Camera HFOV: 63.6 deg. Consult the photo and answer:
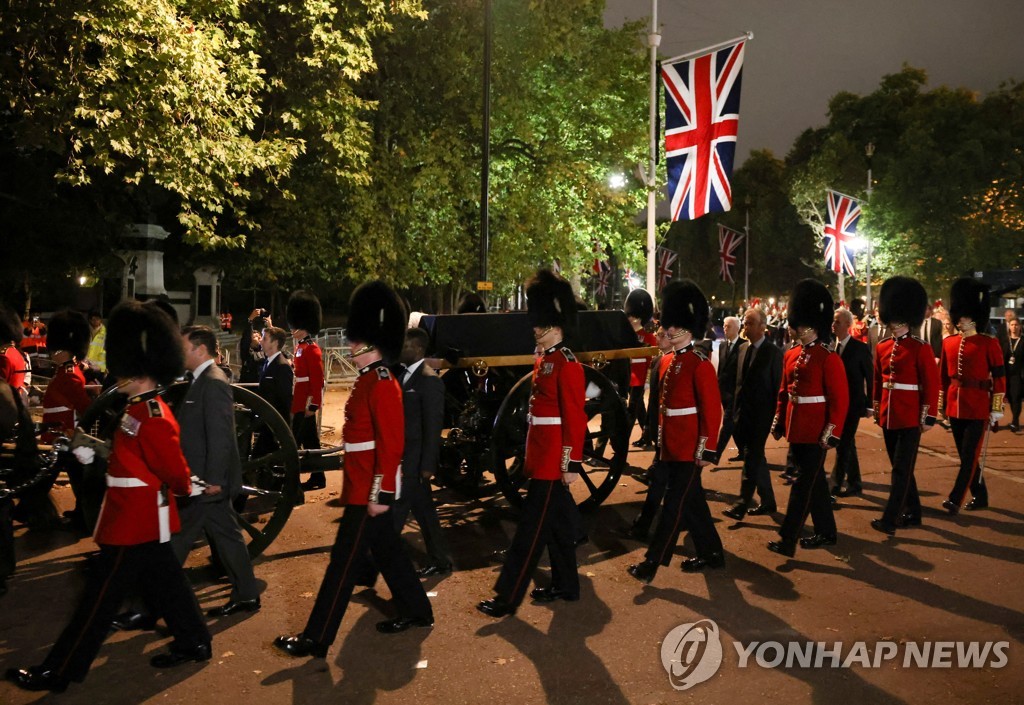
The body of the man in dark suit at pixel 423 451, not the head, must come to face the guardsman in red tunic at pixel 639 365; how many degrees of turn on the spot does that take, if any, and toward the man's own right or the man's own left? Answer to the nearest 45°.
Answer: approximately 180°

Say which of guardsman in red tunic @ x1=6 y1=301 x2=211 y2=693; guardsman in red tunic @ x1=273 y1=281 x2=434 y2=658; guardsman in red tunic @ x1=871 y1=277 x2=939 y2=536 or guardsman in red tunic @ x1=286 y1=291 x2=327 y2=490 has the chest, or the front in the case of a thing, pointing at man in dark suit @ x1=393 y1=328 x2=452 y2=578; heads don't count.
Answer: guardsman in red tunic @ x1=871 y1=277 x2=939 y2=536

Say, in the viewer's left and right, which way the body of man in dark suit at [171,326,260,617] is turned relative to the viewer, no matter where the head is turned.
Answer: facing to the left of the viewer

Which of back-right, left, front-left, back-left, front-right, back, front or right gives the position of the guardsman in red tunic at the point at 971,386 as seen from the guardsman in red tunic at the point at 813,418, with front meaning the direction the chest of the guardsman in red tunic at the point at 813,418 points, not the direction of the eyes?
back

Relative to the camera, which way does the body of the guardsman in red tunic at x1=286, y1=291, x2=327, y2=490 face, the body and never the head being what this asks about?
to the viewer's left

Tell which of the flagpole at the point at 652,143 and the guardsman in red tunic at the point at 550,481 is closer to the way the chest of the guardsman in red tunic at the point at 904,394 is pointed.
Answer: the guardsman in red tunic

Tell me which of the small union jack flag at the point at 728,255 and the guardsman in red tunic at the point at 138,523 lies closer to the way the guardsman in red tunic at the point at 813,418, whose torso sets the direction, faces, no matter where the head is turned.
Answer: the guardsman in red tunic

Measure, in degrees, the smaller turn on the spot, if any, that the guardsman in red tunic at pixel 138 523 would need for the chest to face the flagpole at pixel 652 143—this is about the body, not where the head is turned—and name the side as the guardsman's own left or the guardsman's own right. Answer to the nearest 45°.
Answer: approximately 135° to the guardsman's own right

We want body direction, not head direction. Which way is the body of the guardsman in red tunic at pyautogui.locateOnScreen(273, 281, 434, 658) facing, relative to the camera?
to the viewer's left

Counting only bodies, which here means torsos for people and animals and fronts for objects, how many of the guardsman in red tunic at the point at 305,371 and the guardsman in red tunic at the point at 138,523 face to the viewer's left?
2

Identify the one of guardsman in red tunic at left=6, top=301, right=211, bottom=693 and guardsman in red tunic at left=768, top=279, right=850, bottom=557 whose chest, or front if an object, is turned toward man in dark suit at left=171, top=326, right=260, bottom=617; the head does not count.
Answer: guardsman in red tunic at left=768, top=279, right=850, bottom=557

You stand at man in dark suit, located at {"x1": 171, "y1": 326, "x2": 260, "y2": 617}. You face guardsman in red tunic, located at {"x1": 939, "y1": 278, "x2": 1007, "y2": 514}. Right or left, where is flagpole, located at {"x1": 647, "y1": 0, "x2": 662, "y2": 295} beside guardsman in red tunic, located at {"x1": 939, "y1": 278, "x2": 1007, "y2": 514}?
left

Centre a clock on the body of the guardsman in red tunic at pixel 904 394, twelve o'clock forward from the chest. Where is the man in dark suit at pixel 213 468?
The man in dark suit is roughly at 12 o'clock from the guardsman in red tunic.

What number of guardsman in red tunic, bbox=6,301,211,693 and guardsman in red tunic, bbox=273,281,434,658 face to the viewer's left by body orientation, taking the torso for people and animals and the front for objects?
2

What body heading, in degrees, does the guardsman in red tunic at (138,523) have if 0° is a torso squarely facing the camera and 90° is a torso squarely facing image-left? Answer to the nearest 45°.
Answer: approximately 90°

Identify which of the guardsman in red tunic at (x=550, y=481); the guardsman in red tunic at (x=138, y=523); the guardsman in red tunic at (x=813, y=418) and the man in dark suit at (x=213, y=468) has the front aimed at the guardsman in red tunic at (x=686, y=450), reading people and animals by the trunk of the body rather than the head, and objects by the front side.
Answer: the guardsman in red tunic at (x=813, y=418)

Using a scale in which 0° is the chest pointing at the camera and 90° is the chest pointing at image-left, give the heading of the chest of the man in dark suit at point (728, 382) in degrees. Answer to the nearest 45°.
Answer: approximately 45°
